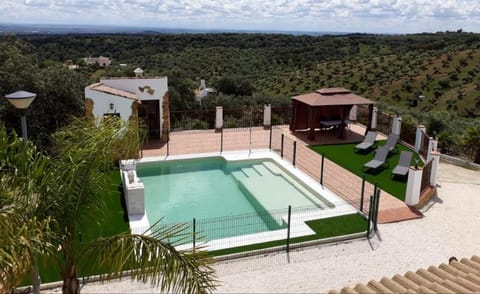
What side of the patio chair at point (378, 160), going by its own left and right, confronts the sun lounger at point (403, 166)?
left

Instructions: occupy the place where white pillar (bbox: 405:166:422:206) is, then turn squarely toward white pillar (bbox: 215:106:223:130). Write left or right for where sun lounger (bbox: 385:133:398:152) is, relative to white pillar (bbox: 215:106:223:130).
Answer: right

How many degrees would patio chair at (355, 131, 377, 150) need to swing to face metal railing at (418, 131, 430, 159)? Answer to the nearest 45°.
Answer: approximately 135° to its left

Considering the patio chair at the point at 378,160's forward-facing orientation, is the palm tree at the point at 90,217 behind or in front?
in front

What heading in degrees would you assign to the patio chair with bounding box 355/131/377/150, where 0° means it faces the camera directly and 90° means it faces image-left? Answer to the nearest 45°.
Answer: approximately 45°

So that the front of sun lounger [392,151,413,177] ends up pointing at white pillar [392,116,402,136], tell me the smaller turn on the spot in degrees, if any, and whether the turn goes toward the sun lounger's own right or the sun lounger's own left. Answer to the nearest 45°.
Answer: approximately 135° to the sun lounger's own right

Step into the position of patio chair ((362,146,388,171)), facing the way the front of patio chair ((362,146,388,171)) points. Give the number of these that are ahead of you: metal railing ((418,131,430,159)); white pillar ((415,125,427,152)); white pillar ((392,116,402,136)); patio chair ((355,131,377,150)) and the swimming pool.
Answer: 1

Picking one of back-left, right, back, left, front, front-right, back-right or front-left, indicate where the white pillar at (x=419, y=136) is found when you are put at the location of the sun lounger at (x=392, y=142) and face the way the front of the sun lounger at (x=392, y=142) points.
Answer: back

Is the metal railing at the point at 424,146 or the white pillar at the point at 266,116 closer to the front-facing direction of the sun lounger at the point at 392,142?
the white pillar

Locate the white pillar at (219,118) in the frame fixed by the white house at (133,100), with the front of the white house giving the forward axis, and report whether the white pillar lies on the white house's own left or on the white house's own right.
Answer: on the white house's own left

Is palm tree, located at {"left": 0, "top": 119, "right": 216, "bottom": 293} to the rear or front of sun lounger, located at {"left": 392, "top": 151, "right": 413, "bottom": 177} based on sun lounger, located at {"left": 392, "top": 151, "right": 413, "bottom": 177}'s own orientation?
to the front

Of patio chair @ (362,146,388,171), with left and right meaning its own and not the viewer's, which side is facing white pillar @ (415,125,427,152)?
back

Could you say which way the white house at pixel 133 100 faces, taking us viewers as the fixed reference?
facing the viewer

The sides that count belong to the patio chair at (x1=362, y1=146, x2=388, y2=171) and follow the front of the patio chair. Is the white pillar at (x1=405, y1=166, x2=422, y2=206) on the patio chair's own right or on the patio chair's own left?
on the patio chair's own left

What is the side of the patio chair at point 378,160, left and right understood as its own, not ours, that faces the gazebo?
right

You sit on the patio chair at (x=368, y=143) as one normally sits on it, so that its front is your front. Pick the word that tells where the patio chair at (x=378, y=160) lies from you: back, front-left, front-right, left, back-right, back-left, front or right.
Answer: front-left

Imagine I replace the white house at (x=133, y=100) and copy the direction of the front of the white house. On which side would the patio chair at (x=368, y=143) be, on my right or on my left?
on my left

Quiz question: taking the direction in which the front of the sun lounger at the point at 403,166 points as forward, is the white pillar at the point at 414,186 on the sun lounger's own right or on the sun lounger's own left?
on the sun lounger's own left

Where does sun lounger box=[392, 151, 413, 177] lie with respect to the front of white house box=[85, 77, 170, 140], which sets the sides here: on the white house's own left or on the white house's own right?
on the white house's own left

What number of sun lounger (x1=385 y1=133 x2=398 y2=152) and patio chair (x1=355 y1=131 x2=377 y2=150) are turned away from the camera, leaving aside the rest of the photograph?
0
